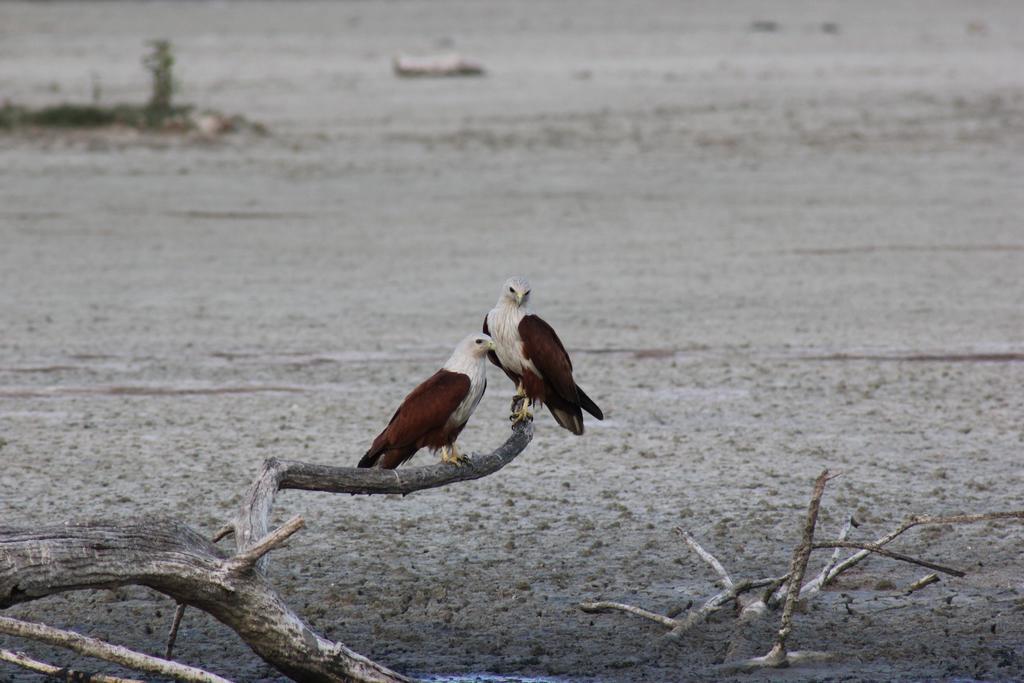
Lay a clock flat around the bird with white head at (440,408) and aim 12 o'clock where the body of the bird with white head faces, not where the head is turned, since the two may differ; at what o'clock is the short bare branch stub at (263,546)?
The short bare branch stub is roughly at 4 o'clock from the bird with white head.

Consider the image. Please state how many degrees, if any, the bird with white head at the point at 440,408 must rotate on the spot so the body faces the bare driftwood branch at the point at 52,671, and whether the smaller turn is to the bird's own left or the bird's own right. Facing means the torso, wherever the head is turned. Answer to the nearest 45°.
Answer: approximately 135° to the bird's own right

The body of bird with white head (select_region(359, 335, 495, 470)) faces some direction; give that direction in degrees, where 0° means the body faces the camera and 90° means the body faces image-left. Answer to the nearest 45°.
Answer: approximately 270°

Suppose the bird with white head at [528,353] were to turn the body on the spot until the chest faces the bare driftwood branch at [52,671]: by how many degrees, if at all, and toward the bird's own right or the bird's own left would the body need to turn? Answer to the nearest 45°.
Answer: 0° — it already faces it

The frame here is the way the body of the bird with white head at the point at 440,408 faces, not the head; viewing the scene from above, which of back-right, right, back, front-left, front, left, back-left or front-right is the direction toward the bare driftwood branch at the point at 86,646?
back-right

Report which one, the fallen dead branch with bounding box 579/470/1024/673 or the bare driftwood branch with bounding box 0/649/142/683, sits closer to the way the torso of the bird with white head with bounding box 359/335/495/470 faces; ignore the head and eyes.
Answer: the fallen dead branch

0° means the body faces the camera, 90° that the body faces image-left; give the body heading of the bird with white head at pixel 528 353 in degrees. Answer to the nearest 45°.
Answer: approximately 45°
